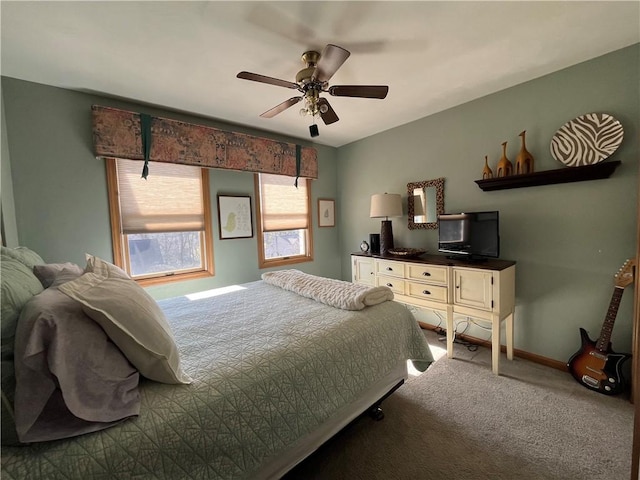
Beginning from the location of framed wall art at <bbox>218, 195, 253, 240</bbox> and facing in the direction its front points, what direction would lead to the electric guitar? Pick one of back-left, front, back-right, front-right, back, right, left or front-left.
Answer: front-left

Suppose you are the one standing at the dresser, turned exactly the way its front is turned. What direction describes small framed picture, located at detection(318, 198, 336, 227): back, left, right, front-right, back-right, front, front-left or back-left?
right

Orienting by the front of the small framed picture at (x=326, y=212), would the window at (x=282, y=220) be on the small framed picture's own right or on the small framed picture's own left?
on the small framed picture's own right

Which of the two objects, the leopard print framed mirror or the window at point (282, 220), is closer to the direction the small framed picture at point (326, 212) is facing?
the leopard print framed mirror

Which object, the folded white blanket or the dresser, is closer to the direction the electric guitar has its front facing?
the folded white blanket

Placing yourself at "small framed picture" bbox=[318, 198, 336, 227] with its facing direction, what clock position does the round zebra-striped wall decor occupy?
The round zebra-striped wall decor is roughly at 12 o'clock from the small framed picture.

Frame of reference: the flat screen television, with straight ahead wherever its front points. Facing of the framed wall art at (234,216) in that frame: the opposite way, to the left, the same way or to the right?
to the left

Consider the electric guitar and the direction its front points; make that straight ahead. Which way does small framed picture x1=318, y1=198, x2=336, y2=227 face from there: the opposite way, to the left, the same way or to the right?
to the left

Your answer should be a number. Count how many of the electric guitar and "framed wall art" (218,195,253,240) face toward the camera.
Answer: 2

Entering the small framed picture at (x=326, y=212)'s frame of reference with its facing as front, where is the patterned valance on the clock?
The patterned valance is roughly at 3 o'clock from the small framed picture.

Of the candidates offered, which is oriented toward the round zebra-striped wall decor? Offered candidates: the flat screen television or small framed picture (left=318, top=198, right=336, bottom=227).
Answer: the small framed picture
